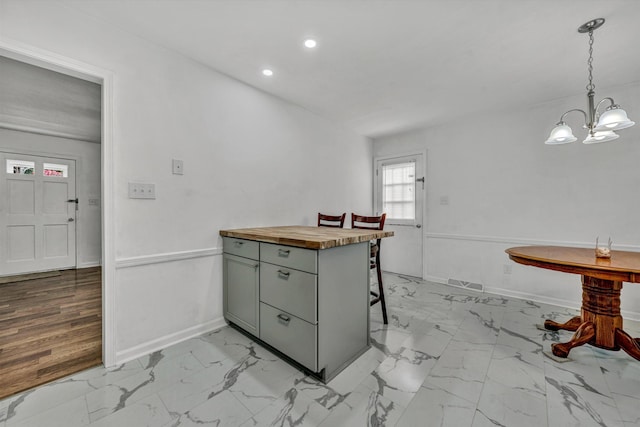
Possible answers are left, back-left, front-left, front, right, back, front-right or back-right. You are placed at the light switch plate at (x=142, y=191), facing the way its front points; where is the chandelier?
front-left

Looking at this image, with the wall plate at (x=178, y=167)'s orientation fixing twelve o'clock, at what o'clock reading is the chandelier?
The chandelier is roughly at 10 o'clock from the wall plate.

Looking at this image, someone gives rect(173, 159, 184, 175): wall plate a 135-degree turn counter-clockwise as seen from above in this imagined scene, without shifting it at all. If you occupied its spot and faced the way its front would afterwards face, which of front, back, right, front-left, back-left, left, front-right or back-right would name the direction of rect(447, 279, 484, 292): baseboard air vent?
front-right

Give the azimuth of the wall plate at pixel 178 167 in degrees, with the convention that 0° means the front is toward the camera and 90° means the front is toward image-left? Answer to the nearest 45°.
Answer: approximately 0°

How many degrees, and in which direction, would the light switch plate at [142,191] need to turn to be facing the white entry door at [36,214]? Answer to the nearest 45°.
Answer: approximately 180°

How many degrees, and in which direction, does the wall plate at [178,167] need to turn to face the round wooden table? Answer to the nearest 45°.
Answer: approximately 45° to its left
